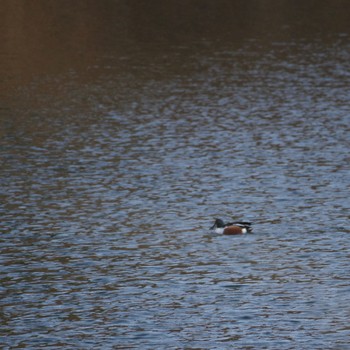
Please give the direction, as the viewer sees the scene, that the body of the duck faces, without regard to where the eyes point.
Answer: to the viewer's left
